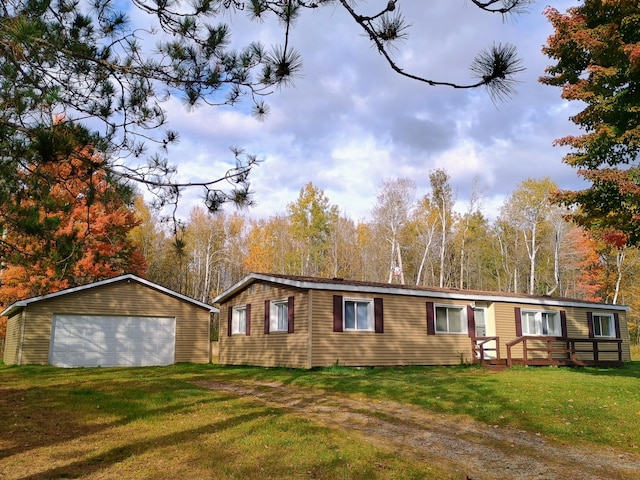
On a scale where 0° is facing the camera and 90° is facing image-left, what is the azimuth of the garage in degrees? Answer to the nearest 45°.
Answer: approximately 0°

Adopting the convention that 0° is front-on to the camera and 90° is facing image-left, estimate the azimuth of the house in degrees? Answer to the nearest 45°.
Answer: approximately 315°

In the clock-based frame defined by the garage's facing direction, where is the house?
The house is roughly at 10 o'clock from the garage.

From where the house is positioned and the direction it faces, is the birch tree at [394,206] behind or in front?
behind

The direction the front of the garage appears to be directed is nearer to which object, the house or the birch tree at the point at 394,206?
the house
